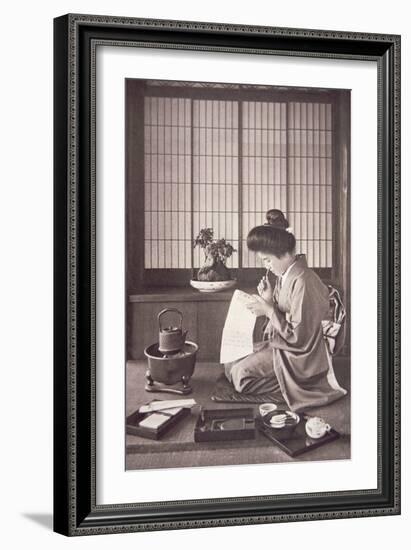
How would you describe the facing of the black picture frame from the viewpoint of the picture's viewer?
facing the viewer and to the right of the viewer
